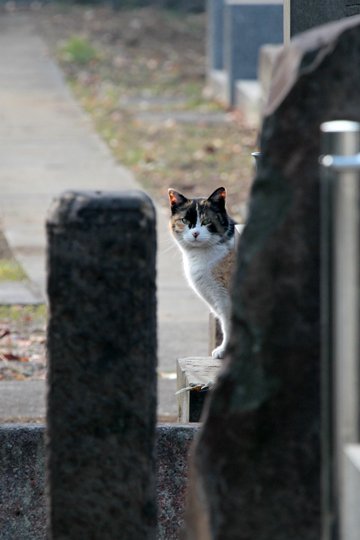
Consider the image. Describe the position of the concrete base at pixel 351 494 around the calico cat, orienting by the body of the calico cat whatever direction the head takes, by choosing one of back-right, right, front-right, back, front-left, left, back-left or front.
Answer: front-left

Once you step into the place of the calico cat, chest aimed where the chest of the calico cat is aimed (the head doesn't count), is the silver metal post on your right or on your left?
on your left

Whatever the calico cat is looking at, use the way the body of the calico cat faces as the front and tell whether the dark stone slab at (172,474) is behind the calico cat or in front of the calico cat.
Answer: in front

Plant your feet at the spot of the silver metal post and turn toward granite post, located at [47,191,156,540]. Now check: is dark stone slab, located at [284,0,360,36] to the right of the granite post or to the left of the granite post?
right

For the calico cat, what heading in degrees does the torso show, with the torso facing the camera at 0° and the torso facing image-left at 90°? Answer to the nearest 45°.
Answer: approximately 45°

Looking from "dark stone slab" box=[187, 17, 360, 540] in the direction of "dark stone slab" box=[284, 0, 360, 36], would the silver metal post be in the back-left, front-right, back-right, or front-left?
back-right
